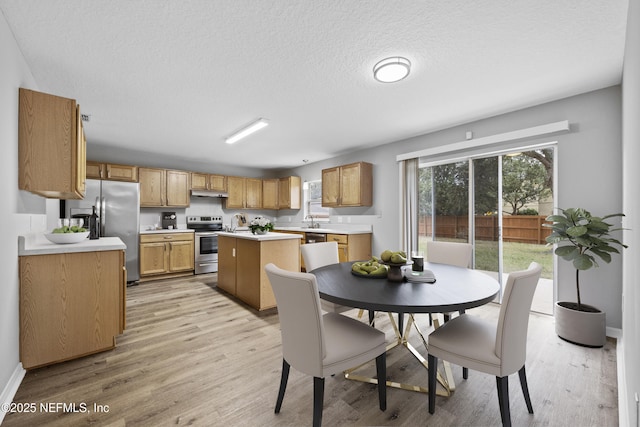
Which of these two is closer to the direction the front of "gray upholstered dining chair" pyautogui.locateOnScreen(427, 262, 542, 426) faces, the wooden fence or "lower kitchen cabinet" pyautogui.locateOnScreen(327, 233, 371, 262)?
the lower kitchen cabinet

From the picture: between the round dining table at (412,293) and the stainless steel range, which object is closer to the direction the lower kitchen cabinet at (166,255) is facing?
the round dining table

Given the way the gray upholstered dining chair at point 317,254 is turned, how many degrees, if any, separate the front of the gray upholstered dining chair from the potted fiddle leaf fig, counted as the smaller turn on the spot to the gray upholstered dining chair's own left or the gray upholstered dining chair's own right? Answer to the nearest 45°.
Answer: approximately 45° to the gray upholstered dining chair's own left

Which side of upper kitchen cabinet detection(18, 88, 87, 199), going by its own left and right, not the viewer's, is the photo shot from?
right

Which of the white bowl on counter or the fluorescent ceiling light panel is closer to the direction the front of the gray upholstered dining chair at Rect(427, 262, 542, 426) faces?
the fluorescent ceiling light panel

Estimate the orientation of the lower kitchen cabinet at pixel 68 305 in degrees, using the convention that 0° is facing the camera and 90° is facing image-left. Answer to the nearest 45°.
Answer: approximately 270°

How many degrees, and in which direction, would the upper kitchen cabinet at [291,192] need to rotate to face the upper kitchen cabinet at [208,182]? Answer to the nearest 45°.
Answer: approximately 45° to its right

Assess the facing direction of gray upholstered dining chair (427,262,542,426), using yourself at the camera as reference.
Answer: facing away from the viewer and to the left of the viewer
